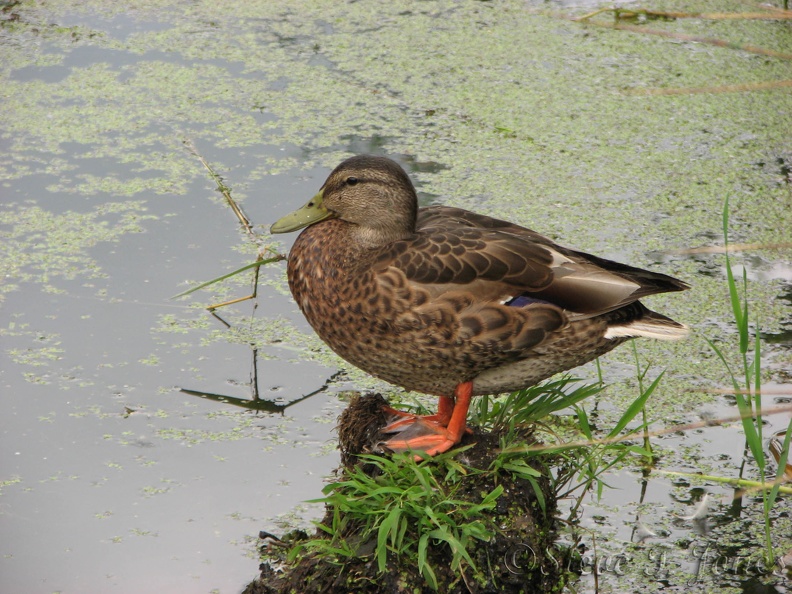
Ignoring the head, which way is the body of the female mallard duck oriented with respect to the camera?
to the viewer's left
